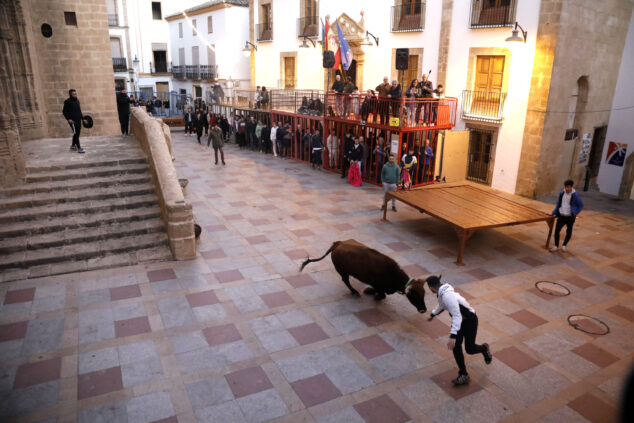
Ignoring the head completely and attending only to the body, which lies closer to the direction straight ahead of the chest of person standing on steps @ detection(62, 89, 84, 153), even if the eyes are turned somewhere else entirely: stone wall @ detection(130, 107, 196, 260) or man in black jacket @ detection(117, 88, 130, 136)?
the stone wall

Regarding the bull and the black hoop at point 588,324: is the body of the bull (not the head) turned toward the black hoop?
yes

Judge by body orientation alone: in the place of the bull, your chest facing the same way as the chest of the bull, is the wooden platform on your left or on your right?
on your left

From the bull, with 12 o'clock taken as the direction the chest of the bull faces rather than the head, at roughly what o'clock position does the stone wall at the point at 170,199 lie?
The stone wall is roughly at 7 o'clock from the bull.

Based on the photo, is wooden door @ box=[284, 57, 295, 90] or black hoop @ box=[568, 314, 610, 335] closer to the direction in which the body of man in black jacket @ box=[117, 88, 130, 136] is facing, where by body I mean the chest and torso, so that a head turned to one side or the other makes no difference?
the black hoop

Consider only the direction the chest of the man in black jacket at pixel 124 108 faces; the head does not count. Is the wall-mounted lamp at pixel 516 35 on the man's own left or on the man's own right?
on the man's own left

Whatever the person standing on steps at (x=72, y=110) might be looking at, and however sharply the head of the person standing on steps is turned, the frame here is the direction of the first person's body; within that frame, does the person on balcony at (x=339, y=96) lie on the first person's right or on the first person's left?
on the first person's left

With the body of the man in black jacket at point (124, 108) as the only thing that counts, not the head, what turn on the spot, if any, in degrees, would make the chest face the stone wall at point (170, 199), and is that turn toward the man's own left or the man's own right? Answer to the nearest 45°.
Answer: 0° — they already face it

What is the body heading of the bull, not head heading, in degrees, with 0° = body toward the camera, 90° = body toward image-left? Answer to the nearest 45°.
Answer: approximately 270°
